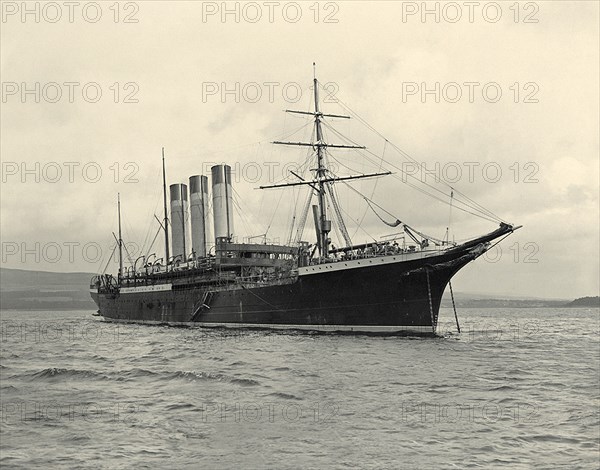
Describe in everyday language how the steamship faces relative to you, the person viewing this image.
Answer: facing the viewer and to the right of the viewer
